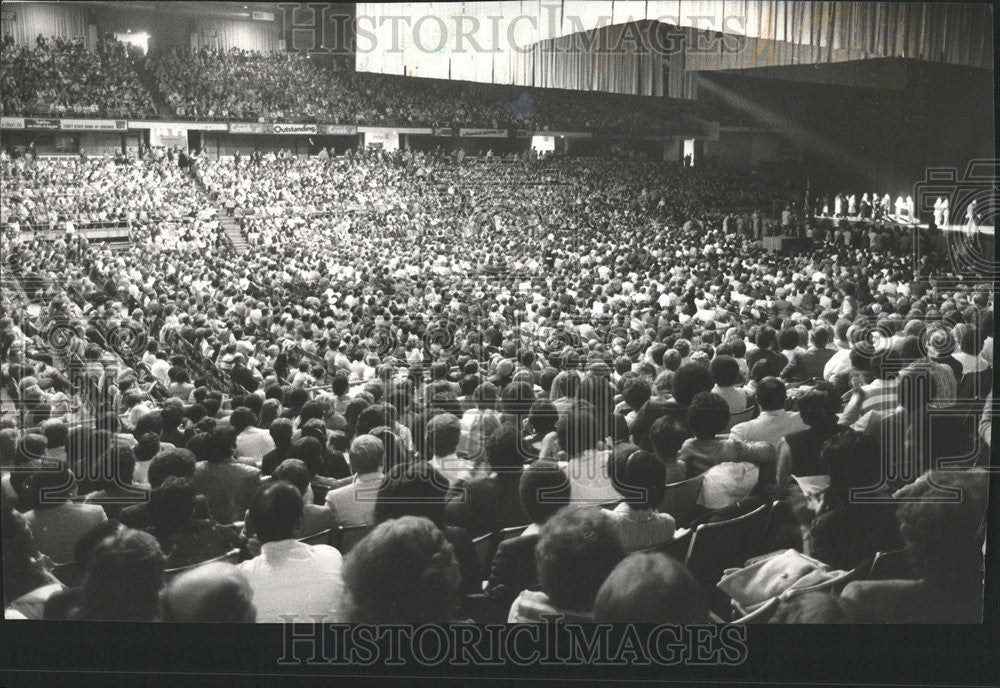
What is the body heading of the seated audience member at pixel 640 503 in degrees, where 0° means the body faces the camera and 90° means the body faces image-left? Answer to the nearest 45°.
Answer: approximately 180°

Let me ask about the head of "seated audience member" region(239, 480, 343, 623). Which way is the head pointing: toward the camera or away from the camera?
away from the camera

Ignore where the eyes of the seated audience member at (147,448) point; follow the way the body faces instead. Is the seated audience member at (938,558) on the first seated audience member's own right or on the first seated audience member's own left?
on the first seated audience member's own right

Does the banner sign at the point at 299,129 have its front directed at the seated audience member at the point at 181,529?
yes

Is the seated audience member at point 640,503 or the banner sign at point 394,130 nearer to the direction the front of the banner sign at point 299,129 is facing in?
the seated audience member

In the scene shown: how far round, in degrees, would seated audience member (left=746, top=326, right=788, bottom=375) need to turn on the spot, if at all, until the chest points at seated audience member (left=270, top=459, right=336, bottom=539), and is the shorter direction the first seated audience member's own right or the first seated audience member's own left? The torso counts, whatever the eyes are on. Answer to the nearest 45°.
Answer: approximately 135° to the first seated audience member's own left

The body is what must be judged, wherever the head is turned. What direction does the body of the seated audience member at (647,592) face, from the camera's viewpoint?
away from the camera

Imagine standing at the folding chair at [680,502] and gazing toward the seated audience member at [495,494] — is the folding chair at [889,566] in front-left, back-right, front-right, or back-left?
back-left

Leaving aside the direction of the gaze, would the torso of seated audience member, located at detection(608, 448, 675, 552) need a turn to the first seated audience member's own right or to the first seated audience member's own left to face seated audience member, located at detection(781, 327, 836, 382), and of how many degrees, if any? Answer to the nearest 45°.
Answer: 0° — they already face them

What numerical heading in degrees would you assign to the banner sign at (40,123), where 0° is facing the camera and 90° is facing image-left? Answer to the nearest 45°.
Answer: approximately 0°
